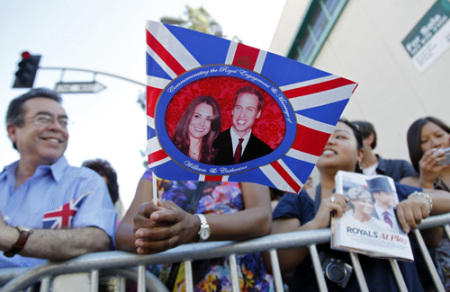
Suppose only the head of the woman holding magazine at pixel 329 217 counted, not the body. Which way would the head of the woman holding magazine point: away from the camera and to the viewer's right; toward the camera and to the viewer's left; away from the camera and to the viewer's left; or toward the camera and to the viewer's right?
toward the camera and to the viewer's left

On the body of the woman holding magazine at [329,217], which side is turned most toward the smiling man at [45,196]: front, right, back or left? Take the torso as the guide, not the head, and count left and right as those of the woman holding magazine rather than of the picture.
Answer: right

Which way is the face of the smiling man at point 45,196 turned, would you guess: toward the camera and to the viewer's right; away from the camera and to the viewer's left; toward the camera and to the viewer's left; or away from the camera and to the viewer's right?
toward the camera and to the viewer's right

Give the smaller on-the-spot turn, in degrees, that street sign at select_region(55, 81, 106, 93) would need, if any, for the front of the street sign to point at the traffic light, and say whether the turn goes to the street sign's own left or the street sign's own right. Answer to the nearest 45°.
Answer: approximately 135° to the street sign's own right

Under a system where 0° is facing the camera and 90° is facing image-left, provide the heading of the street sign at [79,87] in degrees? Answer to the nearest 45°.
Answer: approximately 0°
